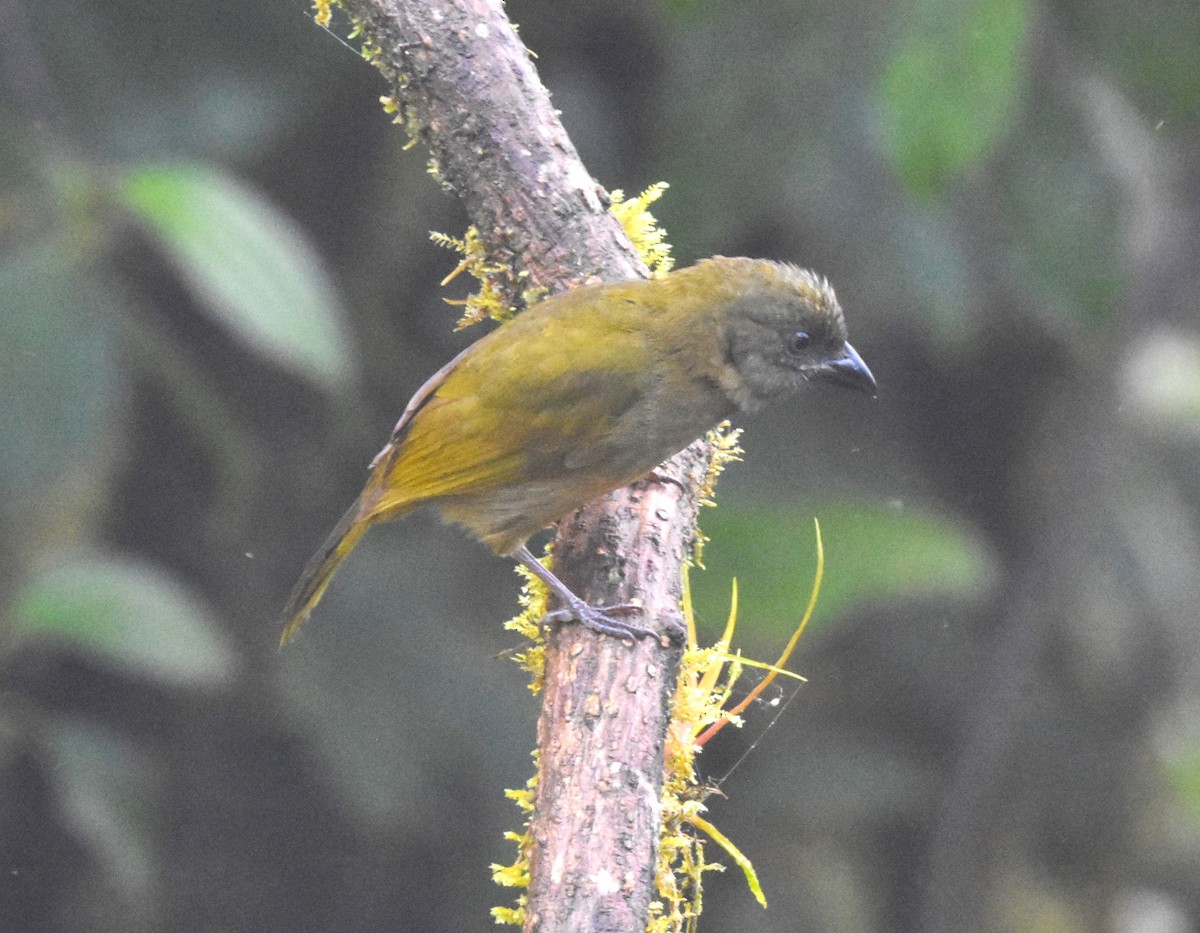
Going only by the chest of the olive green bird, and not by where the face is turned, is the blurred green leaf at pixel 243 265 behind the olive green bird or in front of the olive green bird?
behind

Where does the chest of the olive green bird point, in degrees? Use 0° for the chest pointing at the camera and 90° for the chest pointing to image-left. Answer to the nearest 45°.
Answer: approximately 270°

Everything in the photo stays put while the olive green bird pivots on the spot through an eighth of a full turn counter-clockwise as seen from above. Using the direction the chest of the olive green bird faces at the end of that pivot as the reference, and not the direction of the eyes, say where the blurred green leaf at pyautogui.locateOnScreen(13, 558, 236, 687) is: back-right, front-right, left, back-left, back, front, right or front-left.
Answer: left
